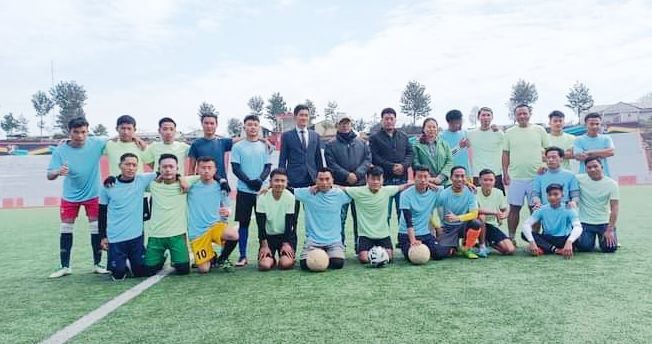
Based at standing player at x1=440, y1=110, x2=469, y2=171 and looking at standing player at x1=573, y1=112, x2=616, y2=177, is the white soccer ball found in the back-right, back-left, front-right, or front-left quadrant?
back-right

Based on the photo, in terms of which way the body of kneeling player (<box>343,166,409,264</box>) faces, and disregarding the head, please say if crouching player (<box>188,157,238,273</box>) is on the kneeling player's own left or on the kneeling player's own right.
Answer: on the kneeling player's own right

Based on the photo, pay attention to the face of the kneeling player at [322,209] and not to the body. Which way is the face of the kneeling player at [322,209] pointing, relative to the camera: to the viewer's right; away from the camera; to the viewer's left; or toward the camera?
toward the camera

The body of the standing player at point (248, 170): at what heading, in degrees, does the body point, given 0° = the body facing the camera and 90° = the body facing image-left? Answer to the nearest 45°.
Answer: approximately 0°

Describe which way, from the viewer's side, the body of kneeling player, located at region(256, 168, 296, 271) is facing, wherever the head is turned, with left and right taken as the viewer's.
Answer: facing the viewer

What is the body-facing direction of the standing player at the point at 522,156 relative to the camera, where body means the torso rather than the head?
toward the camera

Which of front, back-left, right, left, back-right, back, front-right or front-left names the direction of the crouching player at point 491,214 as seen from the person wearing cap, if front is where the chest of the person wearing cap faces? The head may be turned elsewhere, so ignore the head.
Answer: left

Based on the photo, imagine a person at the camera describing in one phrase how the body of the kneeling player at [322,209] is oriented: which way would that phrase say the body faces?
toward the camera

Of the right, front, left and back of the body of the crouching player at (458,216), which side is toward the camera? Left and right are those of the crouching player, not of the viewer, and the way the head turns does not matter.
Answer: front

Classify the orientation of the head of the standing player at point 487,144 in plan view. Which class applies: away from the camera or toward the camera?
toward the camera

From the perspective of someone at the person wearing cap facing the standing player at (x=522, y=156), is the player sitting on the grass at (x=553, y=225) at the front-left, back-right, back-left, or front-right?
front-right

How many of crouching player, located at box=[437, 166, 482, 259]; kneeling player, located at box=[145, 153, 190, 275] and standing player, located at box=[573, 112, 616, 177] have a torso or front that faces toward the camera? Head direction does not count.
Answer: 3

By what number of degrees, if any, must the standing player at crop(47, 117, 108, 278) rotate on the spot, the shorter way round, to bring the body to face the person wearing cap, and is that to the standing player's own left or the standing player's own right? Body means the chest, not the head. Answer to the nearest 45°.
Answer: approximately 90° to the standing player's own left

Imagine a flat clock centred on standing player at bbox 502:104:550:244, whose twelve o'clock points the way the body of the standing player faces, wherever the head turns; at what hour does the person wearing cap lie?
The person wearing cap is roughly at 2 o'clock from the standing player.

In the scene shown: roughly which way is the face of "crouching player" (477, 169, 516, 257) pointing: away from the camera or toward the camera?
toward the camera
